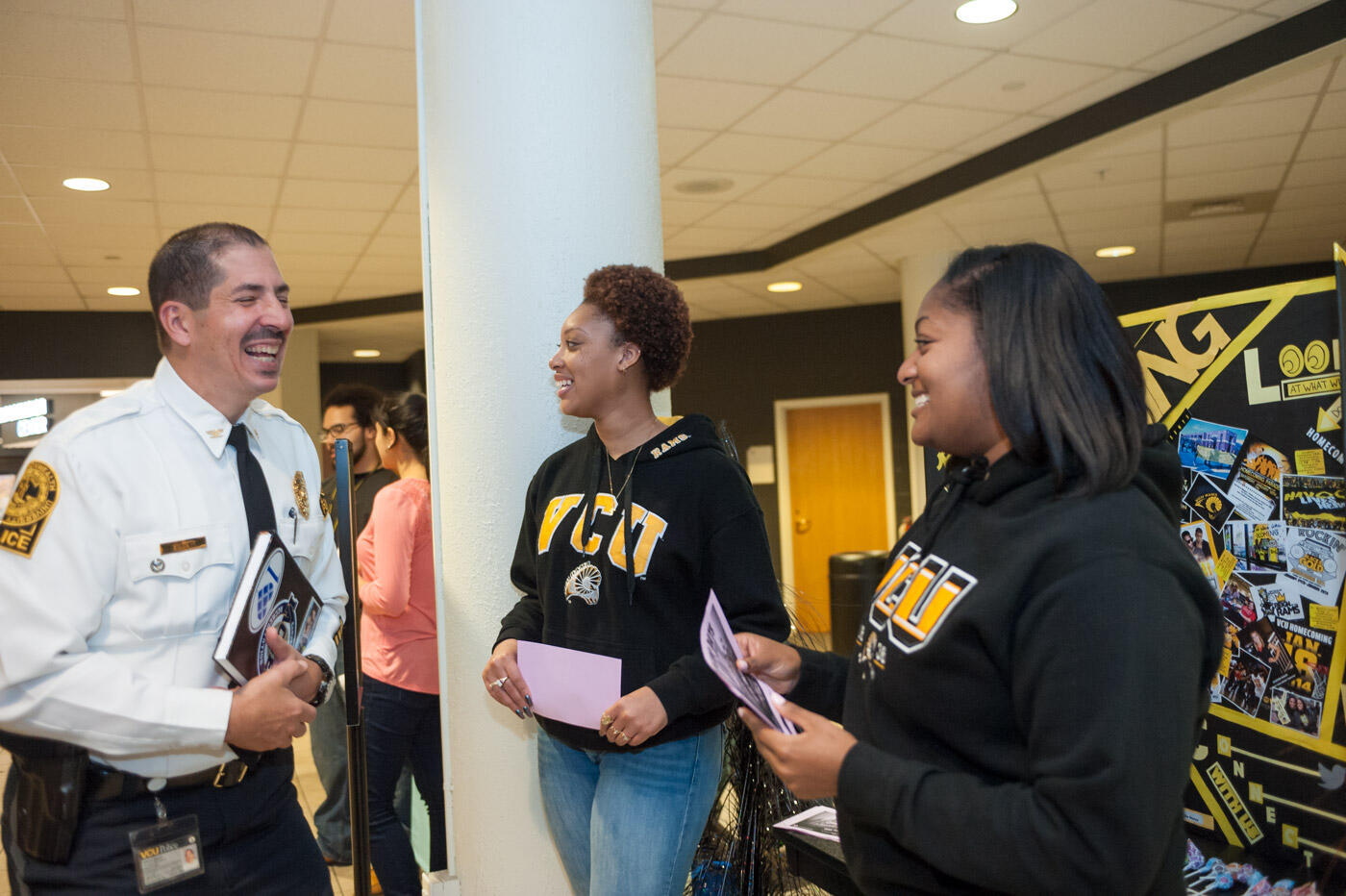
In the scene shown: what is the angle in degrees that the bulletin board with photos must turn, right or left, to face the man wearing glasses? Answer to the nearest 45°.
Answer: approximately 45° to its right

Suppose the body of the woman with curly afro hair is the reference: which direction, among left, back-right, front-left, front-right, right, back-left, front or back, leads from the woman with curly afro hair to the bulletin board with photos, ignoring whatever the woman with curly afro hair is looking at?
back-left

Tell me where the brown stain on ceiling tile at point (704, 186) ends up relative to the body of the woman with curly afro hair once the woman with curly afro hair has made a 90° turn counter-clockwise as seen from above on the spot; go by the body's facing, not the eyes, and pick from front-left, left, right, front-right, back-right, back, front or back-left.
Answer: back-left

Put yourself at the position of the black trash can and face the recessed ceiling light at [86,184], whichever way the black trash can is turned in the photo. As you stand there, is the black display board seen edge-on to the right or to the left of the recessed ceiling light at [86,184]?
left

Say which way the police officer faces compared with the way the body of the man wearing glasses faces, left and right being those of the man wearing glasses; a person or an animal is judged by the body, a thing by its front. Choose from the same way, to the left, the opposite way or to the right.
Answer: to the left

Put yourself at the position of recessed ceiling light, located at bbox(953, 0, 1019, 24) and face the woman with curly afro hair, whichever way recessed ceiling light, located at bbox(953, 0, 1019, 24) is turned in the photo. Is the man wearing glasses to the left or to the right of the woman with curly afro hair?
right

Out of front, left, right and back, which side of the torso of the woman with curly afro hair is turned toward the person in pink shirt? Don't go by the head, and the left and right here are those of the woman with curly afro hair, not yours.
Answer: right

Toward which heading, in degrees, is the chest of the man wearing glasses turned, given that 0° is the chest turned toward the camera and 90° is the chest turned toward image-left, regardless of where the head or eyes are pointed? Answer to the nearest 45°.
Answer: approximately 45°

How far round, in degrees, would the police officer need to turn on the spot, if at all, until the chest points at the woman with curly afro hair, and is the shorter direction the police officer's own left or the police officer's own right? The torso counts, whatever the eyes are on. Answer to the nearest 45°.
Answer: approximately 45° to the police officer's own left

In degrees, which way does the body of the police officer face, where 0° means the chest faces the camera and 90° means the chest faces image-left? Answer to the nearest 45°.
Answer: approximately 315°
